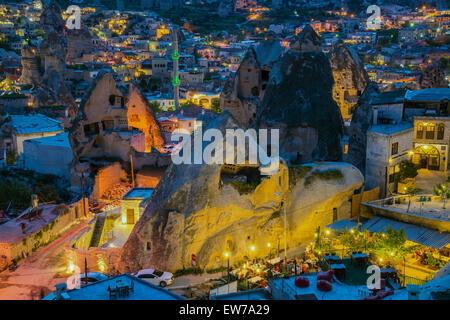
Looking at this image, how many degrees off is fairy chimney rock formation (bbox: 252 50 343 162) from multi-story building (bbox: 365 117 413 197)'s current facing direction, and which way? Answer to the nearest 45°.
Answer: approximately 180°

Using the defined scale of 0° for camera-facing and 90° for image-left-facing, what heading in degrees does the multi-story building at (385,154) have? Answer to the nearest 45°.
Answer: approximately 315°

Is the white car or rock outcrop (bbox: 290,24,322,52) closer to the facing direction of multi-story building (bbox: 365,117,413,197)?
the white car

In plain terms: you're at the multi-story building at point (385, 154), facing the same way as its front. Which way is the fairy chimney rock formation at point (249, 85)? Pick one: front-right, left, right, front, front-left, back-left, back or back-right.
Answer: back

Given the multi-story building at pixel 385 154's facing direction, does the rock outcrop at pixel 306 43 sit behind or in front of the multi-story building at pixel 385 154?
behind

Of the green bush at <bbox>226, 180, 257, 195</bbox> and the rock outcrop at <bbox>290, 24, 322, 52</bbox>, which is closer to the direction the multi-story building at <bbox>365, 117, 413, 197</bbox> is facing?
the green bush

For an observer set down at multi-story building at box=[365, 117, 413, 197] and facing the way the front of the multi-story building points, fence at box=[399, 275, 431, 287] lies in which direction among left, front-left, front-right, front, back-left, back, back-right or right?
front-right

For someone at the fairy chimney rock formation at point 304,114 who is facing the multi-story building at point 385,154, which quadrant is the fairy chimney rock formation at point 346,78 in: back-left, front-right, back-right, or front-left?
back-left

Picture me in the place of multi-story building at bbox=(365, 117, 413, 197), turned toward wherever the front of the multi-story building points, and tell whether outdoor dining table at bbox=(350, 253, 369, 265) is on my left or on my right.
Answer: on my right

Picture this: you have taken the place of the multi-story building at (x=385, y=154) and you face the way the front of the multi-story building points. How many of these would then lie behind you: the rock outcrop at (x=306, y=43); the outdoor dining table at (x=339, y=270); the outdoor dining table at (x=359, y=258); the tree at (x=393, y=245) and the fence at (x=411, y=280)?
1

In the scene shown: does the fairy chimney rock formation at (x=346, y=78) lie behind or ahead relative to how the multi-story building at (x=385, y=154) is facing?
behind

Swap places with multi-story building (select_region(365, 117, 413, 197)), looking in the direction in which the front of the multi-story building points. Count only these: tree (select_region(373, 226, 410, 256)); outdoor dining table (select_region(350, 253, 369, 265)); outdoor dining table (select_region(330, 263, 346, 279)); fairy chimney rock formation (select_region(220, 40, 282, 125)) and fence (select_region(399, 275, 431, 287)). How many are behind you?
1

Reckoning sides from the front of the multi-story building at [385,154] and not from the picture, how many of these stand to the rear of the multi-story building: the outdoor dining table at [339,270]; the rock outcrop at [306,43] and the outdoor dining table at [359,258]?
1

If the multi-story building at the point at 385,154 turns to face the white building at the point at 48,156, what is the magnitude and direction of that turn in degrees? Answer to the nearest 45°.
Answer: approximately 135° to its right

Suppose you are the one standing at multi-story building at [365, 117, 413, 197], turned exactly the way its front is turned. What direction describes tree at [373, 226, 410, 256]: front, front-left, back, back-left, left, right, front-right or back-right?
front-right

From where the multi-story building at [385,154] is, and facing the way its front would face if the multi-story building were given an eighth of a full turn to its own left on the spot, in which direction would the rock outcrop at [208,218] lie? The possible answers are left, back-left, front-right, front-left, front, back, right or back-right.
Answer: back-right

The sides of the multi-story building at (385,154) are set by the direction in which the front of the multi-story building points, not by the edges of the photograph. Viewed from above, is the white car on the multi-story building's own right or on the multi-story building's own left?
on the multi-story building's own right
